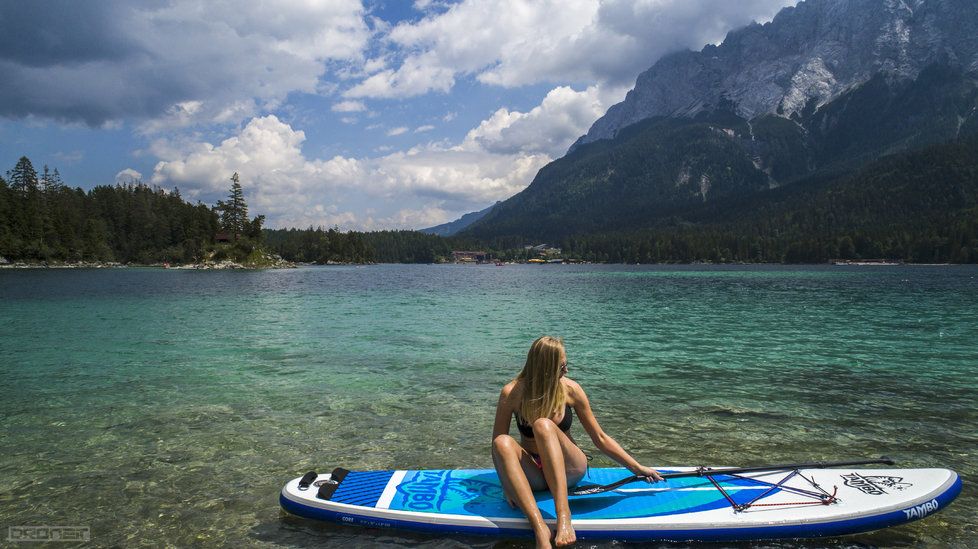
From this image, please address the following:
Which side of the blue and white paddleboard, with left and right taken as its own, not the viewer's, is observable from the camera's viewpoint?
right
